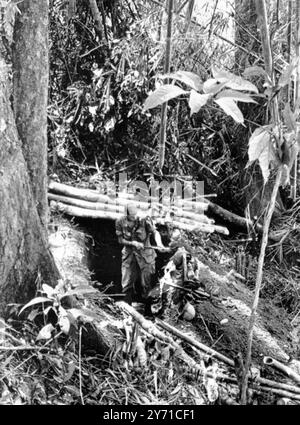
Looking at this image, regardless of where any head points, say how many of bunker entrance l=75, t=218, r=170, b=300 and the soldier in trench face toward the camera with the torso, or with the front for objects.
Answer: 2

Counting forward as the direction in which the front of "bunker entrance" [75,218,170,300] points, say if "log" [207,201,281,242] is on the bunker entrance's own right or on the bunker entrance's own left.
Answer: on the bunker entrance's own left

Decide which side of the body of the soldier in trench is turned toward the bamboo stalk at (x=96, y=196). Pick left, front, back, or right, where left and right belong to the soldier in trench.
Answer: back

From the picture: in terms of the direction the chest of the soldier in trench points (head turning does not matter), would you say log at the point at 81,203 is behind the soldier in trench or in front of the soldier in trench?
behind

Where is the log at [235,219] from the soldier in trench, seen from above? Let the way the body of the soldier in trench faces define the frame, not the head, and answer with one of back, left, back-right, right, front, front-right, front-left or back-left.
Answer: back-left
